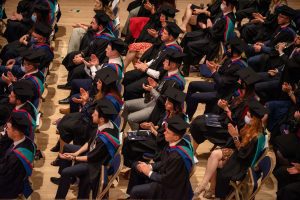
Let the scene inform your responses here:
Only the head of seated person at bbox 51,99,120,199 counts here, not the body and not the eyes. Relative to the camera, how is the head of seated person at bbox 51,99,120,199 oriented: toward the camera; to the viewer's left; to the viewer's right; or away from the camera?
to the viewer's left

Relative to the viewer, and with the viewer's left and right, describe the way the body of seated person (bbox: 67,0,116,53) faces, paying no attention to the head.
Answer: facing to the left of the viewer

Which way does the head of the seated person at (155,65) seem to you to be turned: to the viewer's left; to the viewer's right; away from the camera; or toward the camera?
to the viewer's left

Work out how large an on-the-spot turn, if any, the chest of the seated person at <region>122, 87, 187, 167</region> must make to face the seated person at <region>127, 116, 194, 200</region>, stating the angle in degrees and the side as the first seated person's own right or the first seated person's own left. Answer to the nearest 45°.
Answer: approximately 90° to the first seated person's own left

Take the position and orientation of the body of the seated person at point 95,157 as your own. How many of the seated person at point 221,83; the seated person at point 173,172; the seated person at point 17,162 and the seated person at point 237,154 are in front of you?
1

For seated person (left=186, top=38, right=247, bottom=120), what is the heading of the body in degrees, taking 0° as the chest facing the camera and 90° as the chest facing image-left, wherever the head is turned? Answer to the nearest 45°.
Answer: approximately 90°

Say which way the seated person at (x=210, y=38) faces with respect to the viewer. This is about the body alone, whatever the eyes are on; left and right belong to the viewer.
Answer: facing to the left of the viewer

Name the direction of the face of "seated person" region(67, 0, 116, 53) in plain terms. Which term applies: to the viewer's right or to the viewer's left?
to the viewer's left

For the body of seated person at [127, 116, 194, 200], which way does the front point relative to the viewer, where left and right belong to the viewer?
facing to the left of the viewer

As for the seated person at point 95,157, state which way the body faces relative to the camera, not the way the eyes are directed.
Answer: to the viewer's left

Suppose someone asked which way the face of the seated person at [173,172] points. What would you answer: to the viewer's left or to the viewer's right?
to the viewer's left

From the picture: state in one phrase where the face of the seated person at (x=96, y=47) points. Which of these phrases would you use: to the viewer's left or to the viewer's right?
to the viewer's left

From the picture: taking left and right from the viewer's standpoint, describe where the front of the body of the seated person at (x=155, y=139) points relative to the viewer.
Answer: facing to the left of the viewer

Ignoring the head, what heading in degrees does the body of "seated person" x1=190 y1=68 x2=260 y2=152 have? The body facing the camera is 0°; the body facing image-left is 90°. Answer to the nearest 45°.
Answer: approximately 90°

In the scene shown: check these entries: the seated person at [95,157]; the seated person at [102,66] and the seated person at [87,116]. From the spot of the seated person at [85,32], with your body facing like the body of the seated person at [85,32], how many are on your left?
3
